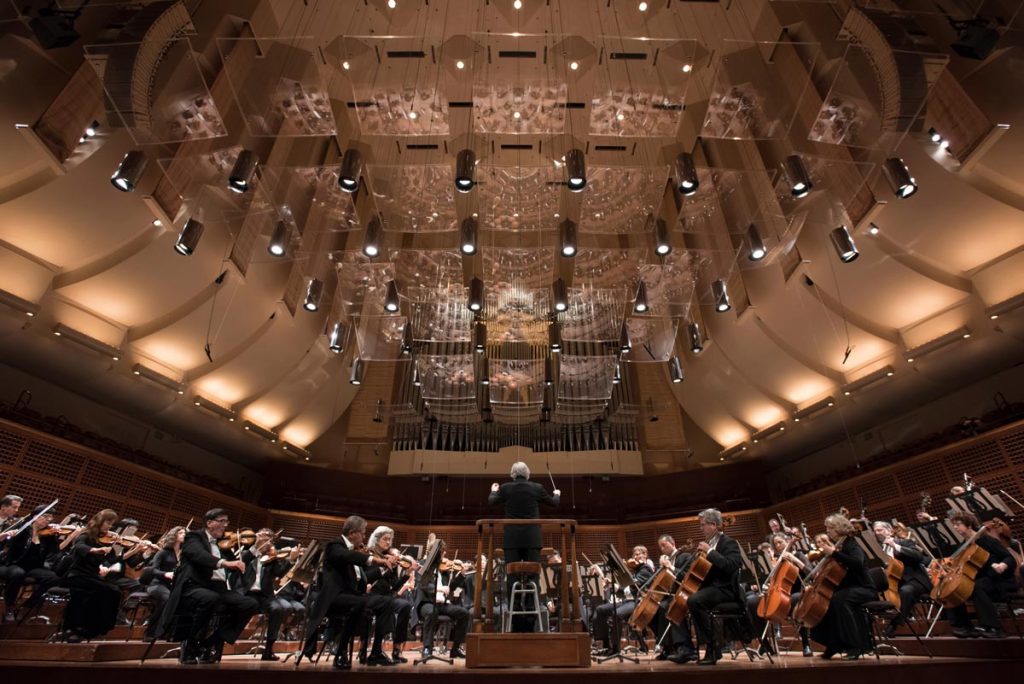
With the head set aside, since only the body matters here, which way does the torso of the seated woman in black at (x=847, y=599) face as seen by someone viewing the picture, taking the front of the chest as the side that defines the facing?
to the viewer's left

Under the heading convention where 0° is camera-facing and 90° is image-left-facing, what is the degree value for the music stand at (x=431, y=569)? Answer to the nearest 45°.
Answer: approximately 90°

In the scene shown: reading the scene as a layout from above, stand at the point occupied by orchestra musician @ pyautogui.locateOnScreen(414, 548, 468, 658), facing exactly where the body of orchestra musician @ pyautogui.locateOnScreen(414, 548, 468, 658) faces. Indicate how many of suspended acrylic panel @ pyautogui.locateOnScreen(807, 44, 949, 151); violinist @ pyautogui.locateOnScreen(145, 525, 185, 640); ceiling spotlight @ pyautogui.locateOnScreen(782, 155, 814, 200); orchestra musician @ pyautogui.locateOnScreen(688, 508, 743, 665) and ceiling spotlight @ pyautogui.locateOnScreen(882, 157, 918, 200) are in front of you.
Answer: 4

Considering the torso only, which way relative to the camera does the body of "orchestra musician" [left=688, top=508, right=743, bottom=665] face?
to the viewer's left

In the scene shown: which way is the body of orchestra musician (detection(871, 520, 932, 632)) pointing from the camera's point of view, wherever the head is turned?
to the viewer's left

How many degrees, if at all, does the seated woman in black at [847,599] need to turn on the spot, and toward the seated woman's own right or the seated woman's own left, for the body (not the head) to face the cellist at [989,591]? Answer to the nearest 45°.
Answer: approximately 135° to the seated woman's own right

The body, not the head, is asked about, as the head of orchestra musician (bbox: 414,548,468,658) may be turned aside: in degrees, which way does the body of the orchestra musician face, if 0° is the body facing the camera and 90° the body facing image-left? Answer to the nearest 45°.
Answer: approximately 315°

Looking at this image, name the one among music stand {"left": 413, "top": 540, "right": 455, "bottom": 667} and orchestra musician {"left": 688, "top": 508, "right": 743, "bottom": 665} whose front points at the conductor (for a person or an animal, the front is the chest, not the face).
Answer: the orchestra musician

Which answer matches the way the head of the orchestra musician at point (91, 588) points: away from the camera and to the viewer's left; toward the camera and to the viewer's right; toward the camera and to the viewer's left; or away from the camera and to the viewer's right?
toward the camera and to the viewer's right

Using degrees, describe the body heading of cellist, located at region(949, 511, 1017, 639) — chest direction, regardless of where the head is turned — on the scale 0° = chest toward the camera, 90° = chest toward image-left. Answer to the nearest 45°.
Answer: approximately 90°

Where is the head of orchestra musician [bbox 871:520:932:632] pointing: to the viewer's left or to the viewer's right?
to the viewer's left
